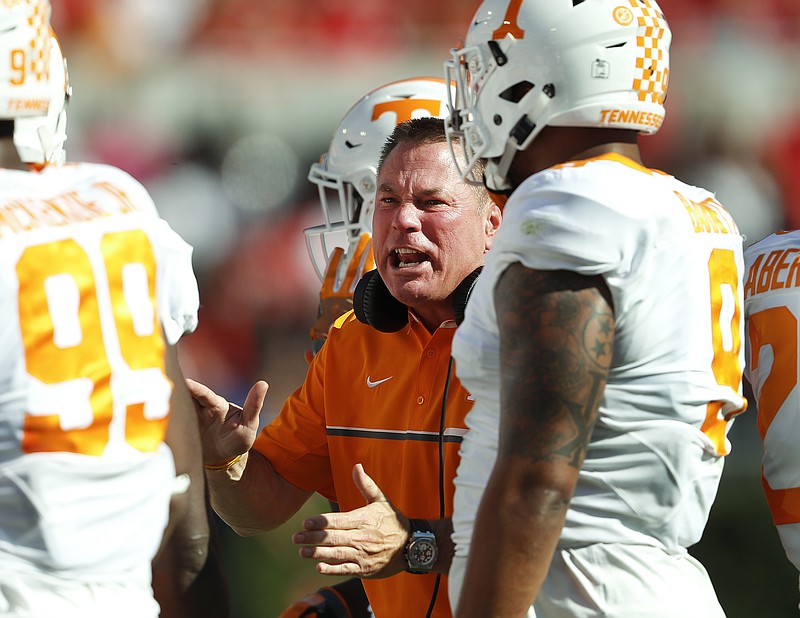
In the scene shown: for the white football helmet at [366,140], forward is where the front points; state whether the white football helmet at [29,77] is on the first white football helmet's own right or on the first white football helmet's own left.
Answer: on the first white football helmet's own left

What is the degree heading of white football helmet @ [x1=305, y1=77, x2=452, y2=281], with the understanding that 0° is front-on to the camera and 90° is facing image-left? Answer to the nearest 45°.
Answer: approximately 90°
